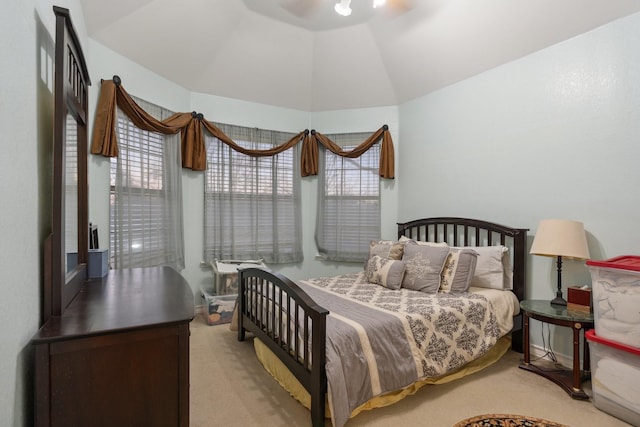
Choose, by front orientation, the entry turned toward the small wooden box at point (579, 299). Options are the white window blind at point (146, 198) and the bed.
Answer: the white window blind

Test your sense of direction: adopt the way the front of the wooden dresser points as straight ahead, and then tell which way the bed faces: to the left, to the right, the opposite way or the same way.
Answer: the opposite way

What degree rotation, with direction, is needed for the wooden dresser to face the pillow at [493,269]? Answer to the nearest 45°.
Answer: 0° — it already faces it

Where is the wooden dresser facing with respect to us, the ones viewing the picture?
facing to the right of the viewer

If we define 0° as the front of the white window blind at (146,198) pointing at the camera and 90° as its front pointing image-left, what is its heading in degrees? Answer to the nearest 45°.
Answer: approximately 315°

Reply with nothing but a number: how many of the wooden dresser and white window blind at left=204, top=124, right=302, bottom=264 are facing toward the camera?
1

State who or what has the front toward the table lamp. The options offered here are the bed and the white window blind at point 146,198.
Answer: the white window blind
